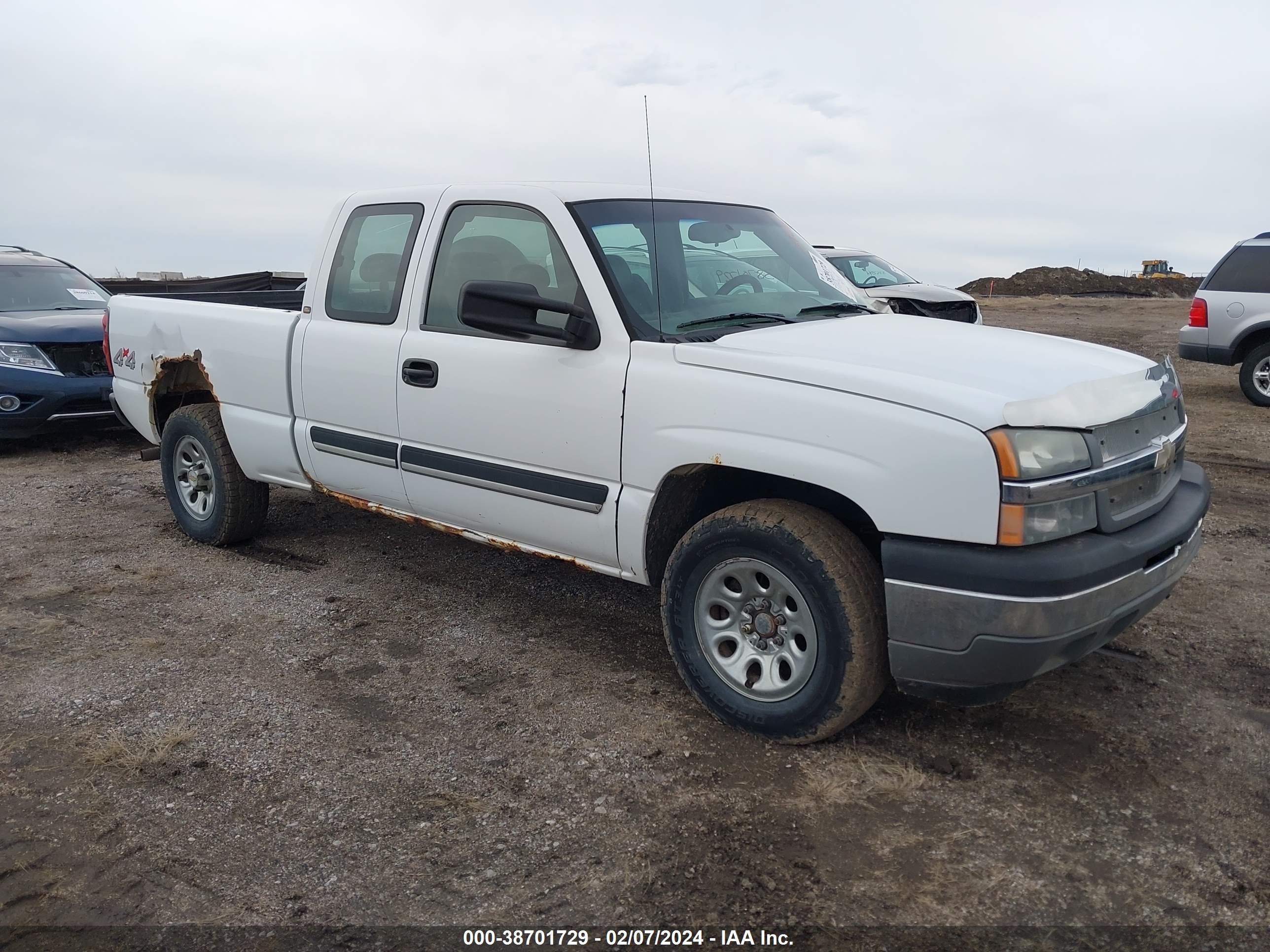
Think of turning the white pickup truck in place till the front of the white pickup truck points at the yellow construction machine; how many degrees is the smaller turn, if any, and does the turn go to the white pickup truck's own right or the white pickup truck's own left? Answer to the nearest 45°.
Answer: approximately 90° to the white pickup truck's own left

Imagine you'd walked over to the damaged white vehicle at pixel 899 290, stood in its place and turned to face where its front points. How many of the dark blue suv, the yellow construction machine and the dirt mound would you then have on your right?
1

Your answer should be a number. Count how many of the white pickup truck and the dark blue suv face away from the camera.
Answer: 0

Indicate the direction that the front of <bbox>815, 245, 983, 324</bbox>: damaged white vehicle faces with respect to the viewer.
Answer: facing the viewer and to the right of the viewer

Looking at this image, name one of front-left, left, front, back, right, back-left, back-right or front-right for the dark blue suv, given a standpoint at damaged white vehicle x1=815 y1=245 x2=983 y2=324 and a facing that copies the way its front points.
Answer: right

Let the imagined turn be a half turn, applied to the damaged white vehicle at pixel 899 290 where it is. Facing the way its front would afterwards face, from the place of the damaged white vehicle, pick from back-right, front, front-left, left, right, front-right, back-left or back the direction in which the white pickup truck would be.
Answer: back-left

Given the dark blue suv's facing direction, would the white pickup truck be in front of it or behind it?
in front

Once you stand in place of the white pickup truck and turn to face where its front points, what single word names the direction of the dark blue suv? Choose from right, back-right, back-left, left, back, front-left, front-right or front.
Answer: back

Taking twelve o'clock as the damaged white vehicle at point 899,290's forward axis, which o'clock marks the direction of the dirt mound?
The dirt mound is roughly at 8 o'clock from the damaged white vehicle.
